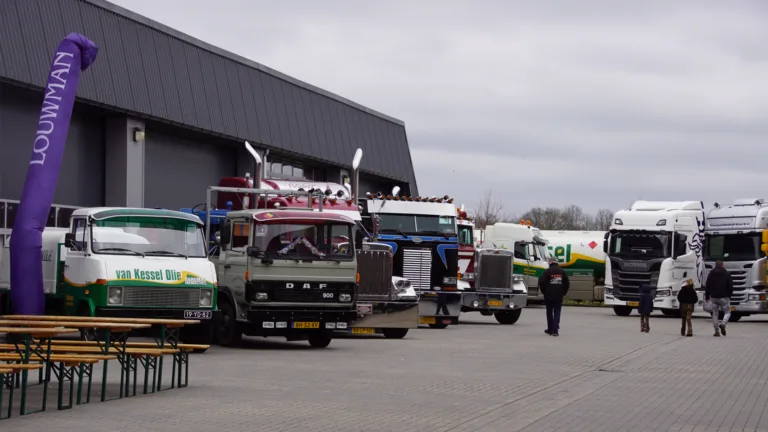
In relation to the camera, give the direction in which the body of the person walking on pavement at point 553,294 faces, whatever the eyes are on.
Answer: away from the camera

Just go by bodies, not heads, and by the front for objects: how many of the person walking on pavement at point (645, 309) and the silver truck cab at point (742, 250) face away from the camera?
1

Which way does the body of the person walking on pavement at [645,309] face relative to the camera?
away from the camera

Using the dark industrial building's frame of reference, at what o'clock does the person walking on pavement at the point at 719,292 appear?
The person walking on pavement is roughly at 11 o'clock from the dark industrial building.

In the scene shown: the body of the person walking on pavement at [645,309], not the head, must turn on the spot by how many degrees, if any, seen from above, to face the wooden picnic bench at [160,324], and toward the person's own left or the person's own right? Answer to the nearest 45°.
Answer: approximately 180°

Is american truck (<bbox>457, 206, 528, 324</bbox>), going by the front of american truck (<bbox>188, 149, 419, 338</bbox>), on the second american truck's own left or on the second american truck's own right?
on the second american truck's own left
